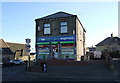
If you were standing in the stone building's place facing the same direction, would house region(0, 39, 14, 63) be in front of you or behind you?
behind

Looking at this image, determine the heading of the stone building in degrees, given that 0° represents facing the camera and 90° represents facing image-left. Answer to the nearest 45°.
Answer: approximately 0°
